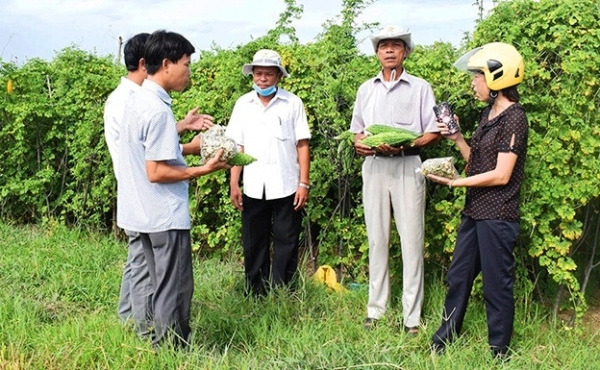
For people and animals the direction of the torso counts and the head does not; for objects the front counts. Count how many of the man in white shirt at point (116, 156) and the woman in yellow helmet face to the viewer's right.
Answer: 1

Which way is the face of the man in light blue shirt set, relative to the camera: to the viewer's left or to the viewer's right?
to the viewer's right

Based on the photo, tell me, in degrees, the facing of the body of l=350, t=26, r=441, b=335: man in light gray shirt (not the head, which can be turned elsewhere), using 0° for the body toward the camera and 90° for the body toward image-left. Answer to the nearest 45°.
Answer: approximately 0°

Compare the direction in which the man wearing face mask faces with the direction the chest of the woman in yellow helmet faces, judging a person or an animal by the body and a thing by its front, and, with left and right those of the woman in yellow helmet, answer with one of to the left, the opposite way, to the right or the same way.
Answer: to the left

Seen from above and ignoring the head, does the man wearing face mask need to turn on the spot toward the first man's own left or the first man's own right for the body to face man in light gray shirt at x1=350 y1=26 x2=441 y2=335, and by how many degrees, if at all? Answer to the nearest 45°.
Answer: approximately 45° to the first man's own left

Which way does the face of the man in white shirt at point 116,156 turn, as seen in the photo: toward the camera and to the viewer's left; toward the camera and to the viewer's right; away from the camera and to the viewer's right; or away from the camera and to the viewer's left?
away from the camera and to the viewer's right

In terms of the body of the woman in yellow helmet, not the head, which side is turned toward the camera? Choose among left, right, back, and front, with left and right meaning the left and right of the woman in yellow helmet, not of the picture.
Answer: left

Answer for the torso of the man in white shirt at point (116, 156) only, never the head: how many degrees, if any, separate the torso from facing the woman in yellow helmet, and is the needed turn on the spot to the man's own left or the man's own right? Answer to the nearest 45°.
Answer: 0° — they already face them

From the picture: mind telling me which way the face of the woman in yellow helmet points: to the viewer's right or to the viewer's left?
to the viewer's left

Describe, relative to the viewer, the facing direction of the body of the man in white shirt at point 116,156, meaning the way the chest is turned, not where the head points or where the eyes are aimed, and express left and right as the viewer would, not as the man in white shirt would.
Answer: facing to the right of the viewer

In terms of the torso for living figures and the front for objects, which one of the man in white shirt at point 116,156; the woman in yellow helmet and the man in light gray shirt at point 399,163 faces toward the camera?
the man in light gray shirt at point 399,163

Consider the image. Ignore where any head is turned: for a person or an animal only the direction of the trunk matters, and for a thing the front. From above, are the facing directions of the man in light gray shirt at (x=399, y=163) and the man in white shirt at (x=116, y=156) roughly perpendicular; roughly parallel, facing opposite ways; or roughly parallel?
roughly perpendicular
